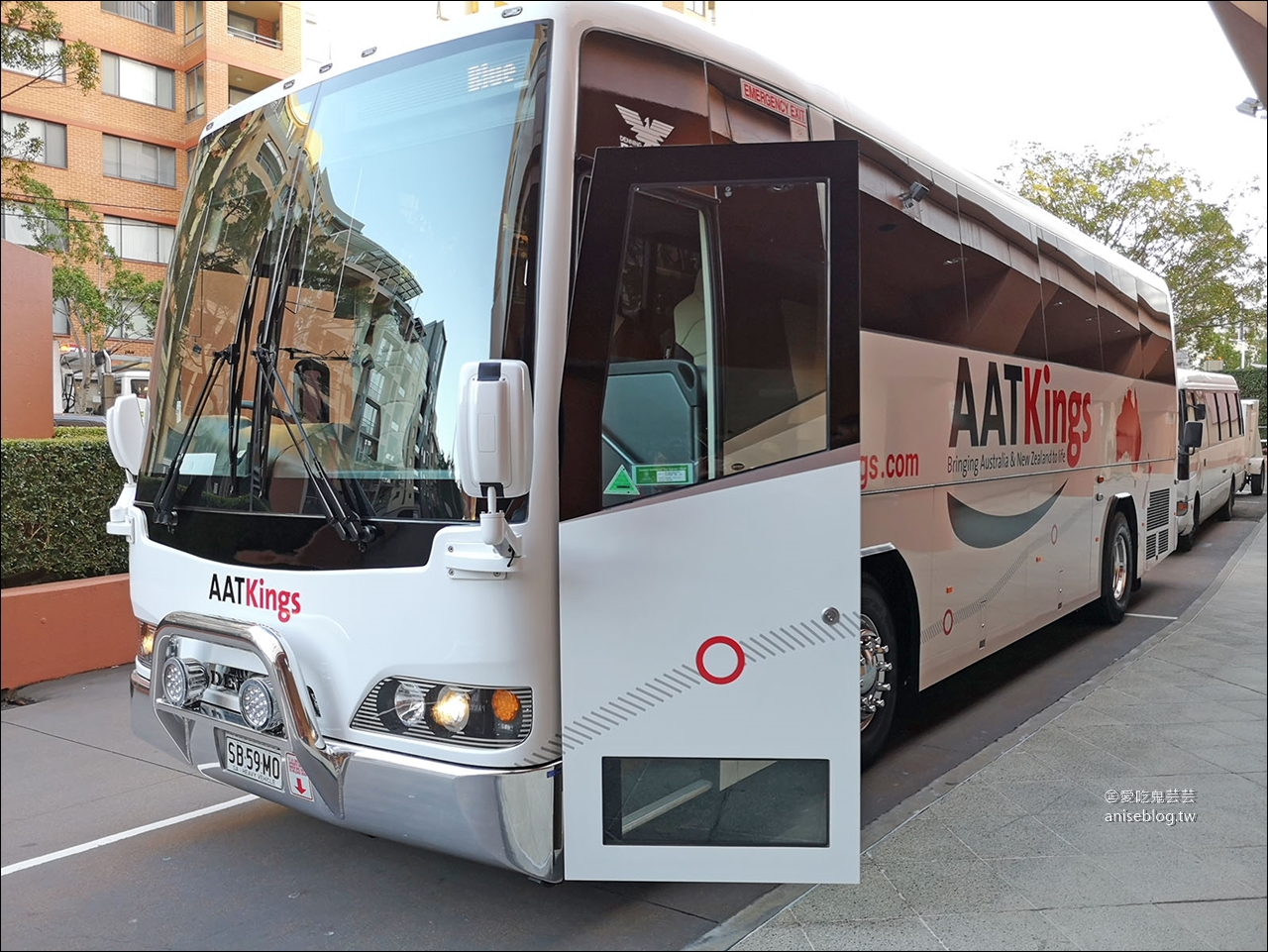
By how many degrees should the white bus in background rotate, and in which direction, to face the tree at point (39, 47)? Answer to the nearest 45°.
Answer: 0° — it already faces it

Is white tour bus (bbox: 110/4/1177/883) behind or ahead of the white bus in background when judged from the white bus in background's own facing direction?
ahead

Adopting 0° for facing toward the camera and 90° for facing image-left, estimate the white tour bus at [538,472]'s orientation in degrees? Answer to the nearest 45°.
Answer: approximately 45°

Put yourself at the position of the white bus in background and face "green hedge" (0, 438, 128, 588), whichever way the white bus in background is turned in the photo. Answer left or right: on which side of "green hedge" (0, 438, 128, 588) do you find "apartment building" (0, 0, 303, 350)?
right

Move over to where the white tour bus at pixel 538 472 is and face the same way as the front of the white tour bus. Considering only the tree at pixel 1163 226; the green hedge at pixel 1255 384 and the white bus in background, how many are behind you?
3

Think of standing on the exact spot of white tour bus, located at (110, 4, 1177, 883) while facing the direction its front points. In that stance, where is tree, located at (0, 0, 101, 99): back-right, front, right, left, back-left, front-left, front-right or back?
right

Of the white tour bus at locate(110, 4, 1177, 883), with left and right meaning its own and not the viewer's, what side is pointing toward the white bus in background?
back

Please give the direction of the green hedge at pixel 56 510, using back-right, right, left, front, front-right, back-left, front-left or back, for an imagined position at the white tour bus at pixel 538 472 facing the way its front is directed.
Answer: right

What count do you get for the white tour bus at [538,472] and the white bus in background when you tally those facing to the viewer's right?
0

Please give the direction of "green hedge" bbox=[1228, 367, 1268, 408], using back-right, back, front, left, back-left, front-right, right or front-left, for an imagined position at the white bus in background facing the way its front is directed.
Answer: back-right

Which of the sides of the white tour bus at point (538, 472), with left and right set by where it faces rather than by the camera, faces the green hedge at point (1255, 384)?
back

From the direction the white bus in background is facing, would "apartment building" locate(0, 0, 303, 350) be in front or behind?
in front

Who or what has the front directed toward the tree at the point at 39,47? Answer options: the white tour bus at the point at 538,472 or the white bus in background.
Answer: the white bus in background
